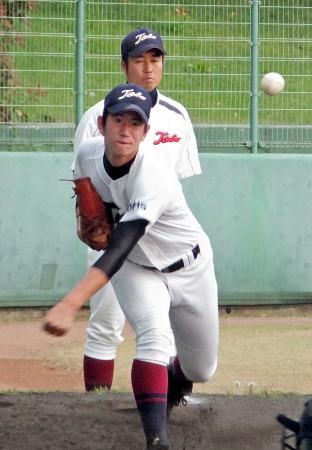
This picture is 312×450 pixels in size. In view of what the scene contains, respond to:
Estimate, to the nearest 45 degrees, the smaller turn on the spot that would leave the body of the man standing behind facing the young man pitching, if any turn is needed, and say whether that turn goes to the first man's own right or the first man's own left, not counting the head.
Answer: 0° — they already face them

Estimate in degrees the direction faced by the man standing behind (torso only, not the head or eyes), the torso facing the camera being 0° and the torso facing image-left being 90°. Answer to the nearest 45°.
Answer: approximately 0°

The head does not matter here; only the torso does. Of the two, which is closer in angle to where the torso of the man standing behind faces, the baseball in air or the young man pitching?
the young man pitching
